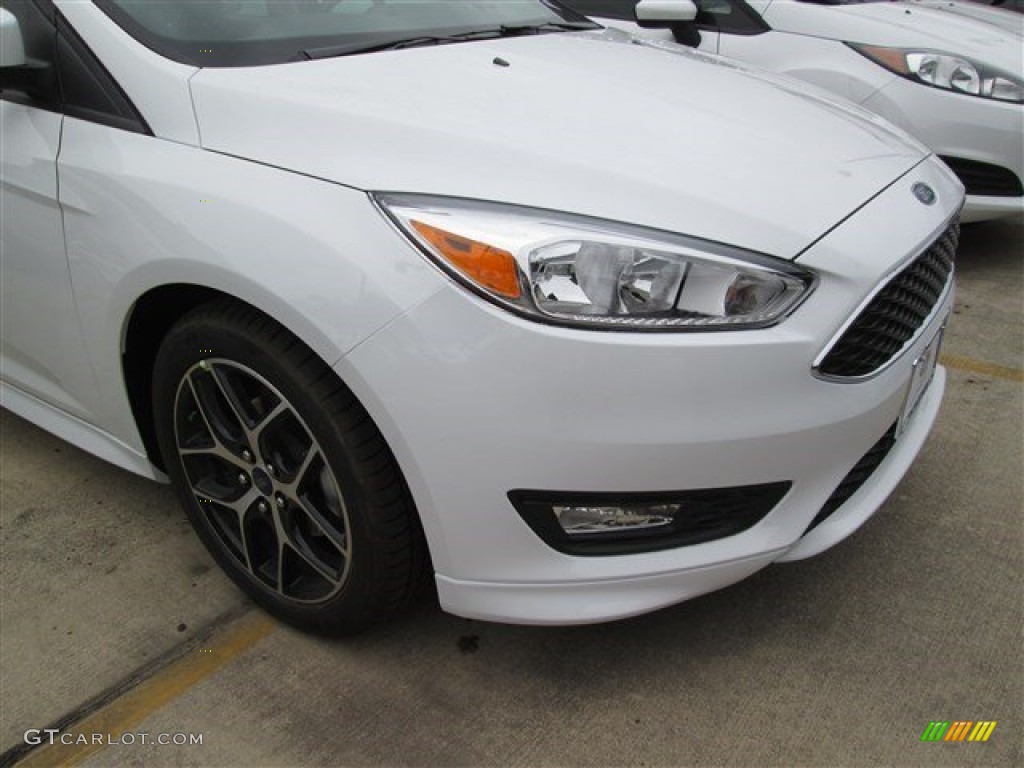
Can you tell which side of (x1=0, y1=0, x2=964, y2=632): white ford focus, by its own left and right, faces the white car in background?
left

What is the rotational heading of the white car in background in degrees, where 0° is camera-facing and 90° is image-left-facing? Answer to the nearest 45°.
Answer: approximately 315°

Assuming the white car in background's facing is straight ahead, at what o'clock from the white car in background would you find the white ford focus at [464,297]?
The white ford focus is roughly at 2 o'clock from the white car in background.

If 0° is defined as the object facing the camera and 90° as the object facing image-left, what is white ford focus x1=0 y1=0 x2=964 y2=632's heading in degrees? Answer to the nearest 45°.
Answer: approximately 315°
